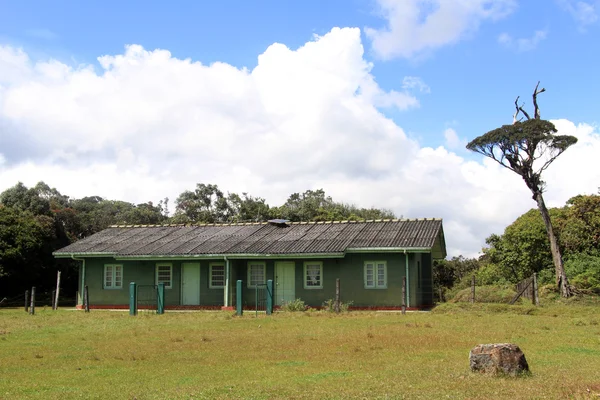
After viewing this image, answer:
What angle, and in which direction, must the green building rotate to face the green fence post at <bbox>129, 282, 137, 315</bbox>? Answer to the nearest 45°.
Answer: approximately 45° to its right

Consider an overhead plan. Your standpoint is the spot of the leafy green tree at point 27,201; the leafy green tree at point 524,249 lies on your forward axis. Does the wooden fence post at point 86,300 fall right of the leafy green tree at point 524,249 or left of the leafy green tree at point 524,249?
right

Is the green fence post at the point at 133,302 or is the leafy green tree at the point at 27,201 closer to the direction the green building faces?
the green fence post

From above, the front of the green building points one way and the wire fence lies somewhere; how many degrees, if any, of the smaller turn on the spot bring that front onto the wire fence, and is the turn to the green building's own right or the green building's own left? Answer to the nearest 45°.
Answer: approximately 135° to the green building's own right

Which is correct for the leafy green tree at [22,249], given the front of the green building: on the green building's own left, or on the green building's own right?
on the green building's own right

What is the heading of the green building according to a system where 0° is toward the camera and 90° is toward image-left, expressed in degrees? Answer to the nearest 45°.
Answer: approximately 0°

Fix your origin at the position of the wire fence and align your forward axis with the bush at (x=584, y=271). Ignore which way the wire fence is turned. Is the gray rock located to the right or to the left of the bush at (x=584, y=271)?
right

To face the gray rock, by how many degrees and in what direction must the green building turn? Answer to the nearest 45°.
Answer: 0° — it already faces it

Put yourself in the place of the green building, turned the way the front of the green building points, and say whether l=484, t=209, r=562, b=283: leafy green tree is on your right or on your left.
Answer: on your left

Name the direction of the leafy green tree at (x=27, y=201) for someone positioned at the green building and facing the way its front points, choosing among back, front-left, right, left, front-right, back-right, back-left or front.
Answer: back-right

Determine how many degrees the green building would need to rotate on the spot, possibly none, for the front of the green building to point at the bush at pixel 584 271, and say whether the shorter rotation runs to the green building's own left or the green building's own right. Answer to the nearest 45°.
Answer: approximately 90° to the green building's own left
